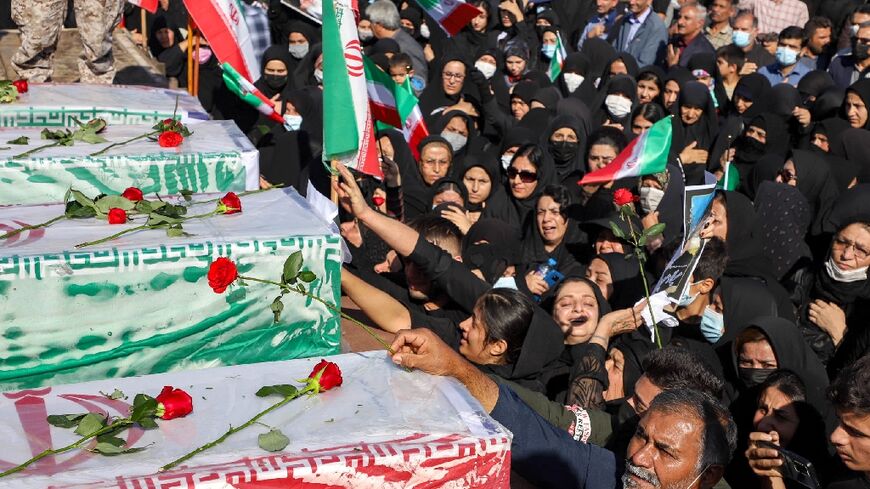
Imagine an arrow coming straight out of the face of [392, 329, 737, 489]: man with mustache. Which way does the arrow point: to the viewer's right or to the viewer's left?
to the viewer's left

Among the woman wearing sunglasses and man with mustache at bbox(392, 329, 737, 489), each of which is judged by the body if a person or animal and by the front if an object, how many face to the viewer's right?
0

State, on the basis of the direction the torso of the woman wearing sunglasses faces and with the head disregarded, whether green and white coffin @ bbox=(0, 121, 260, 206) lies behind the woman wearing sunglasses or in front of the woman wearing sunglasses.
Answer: in front

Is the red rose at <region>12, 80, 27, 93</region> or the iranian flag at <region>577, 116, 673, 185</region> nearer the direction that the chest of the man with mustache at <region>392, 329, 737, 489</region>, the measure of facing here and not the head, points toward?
the red rose

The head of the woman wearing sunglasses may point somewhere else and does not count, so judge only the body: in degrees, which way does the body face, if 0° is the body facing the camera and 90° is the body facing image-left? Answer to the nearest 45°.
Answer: approximately 45°

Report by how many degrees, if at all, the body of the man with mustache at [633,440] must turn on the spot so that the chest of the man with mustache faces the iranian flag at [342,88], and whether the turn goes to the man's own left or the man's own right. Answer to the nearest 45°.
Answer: approximately 90° to the man's own right

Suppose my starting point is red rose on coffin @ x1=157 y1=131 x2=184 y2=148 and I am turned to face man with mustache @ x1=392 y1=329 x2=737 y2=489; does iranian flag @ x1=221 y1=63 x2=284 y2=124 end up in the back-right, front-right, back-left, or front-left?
back-left
